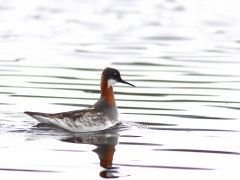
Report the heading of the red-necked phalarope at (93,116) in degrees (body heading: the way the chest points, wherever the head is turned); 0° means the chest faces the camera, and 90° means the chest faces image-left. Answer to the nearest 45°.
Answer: approximately 270°
